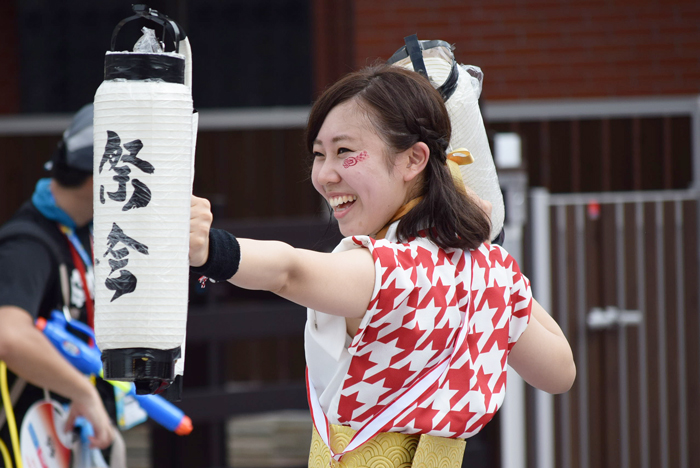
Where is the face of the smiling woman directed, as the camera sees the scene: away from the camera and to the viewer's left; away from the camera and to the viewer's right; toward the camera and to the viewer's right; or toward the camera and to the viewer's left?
toward the camera and to the viewer's left

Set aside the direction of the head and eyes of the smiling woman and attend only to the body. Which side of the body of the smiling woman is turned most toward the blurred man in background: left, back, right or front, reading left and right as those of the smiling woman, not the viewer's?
front

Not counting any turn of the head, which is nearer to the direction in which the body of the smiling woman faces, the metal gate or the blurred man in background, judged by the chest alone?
the blurred man in background
